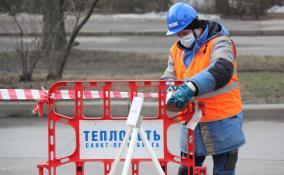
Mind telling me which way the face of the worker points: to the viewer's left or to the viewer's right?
to the viewer's left

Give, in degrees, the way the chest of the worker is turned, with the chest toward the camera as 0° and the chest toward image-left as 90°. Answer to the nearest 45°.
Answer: approximately 45°

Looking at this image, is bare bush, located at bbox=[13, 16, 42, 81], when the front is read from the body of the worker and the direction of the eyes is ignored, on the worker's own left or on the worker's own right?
on the worker's own right

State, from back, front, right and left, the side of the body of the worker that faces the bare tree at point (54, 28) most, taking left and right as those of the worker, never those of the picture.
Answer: right
